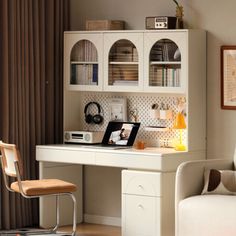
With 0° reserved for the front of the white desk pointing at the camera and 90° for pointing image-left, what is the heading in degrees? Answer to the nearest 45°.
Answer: approximately 45°

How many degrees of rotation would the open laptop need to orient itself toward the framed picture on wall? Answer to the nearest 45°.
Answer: approximately 135° to its left

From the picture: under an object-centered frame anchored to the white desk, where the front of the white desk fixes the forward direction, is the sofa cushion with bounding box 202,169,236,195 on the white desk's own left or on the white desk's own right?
on the white desk's own left

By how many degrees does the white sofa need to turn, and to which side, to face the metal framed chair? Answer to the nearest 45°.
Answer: approximately 90° to its right

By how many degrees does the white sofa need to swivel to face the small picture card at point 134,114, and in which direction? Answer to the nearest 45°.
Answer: approximately 135° to its right

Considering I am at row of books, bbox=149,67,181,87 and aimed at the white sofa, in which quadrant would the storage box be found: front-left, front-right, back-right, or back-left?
back-right

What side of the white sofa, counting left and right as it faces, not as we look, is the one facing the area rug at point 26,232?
right

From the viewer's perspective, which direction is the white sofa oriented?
toward the camera

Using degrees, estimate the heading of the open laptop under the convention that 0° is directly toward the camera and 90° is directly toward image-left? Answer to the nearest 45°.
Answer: approximately 45°

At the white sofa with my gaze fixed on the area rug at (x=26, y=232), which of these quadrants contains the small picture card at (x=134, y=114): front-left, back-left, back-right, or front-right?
front-right

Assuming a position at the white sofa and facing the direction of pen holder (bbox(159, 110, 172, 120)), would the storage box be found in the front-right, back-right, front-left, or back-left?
front-left
